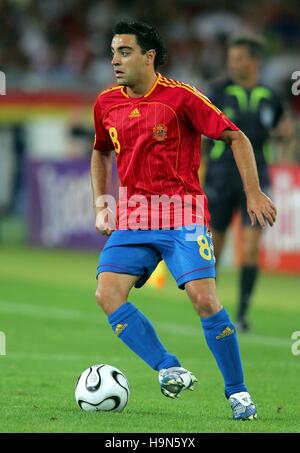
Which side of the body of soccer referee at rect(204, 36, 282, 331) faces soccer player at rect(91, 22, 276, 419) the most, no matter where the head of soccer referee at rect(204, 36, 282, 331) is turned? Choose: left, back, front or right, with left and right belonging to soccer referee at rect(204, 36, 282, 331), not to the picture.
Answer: front

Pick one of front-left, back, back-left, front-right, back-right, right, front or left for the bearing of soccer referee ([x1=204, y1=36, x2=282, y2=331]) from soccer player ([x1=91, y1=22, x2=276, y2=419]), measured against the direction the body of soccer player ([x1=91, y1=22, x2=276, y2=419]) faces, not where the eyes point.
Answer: back-right

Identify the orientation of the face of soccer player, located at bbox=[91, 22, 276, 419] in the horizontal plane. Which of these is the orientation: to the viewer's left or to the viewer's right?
to the viewer's left

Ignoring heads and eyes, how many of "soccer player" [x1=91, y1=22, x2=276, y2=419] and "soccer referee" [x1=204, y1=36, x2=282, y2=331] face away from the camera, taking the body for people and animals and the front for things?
0
